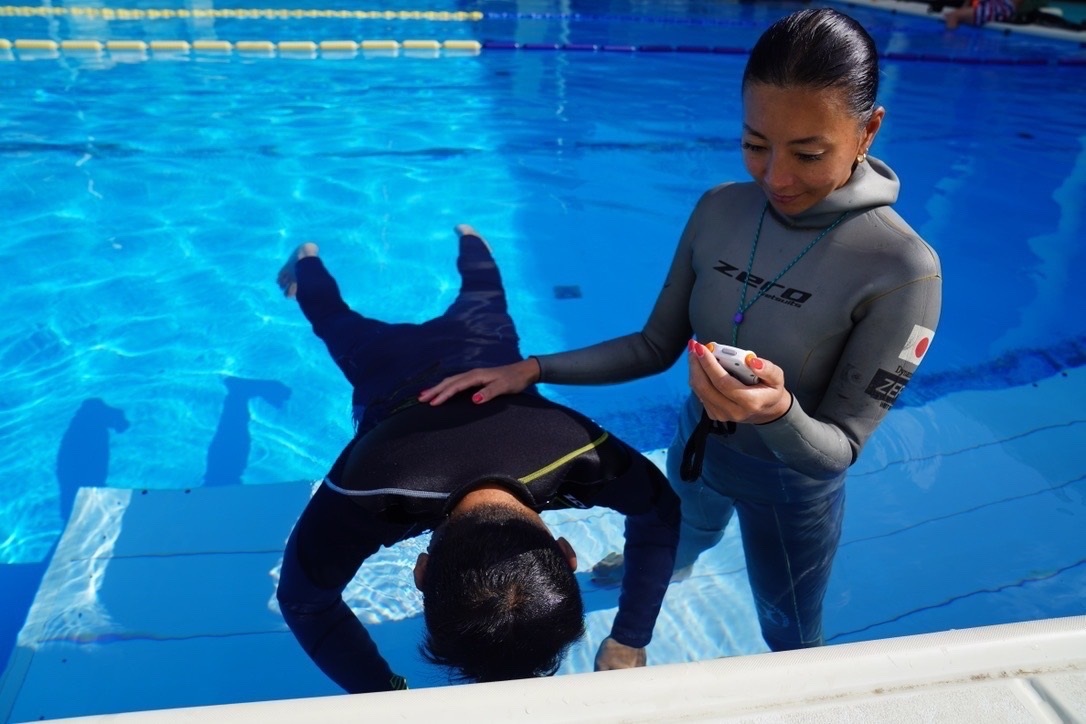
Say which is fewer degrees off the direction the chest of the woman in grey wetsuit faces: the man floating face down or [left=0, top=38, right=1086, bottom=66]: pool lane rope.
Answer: the man floating face down

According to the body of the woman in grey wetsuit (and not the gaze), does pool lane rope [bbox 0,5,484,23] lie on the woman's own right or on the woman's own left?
on the woman's own right

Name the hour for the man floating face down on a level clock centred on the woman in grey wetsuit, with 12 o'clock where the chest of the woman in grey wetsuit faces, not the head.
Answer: The man floating face down is roughly at 1 o'clock from the woman in grey wetsuit.

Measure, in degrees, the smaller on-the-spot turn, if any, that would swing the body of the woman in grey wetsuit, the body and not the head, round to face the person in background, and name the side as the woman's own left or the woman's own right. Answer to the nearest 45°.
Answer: approximately 135° to the woman's own right

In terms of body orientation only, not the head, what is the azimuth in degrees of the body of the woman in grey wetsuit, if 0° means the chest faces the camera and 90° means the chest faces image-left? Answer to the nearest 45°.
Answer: approximately 45°

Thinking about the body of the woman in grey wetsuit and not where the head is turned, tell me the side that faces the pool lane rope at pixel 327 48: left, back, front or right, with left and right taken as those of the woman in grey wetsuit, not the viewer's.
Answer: right
